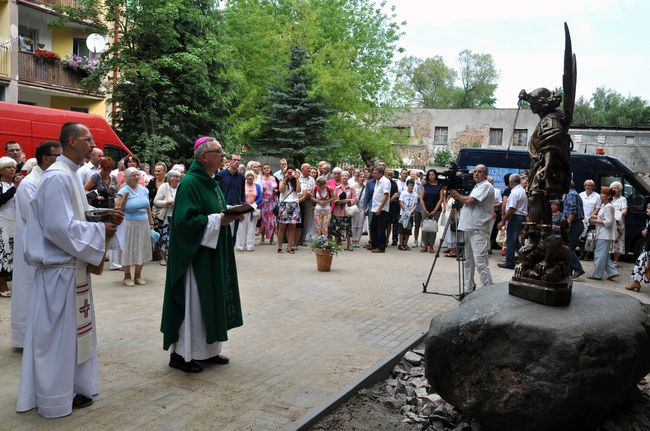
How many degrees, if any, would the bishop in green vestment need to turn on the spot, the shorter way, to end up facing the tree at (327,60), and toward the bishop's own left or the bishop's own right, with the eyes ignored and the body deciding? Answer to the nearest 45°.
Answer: approximately 90° to the bishop's own left

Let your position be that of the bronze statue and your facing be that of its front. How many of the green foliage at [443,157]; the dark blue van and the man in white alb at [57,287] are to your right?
2

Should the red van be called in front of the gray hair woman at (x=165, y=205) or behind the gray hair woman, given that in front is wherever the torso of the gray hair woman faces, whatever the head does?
behind

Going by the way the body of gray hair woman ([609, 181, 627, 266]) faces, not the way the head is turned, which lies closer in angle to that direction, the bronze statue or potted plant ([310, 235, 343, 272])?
the potted plant

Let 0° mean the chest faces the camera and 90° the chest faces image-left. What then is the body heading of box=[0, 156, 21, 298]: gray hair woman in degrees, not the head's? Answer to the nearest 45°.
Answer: approximately 315°

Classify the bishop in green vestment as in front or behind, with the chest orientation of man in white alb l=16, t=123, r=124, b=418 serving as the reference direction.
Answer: in front

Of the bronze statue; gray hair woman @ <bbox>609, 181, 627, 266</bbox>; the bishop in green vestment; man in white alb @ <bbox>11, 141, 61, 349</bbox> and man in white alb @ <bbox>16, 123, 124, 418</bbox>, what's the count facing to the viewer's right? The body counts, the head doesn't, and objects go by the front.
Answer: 3

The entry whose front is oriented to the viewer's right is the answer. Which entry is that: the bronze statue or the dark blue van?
the dark blue van

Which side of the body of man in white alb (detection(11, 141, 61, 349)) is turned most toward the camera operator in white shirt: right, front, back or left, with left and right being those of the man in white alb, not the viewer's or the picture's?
front

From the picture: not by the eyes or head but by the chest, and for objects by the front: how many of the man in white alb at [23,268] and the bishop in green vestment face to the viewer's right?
2

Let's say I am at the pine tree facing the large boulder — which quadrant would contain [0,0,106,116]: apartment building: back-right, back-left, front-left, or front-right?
front-right

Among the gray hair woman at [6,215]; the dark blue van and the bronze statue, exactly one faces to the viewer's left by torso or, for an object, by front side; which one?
the bronze statue

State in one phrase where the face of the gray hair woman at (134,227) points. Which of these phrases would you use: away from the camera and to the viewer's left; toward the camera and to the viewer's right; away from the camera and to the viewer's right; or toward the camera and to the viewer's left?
toward the camera and to the viewer's right

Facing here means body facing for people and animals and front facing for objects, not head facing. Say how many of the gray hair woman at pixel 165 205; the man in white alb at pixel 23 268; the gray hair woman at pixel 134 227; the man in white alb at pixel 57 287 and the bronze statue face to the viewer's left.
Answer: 1

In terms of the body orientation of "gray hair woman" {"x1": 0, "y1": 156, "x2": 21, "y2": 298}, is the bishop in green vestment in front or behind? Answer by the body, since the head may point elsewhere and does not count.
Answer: in front

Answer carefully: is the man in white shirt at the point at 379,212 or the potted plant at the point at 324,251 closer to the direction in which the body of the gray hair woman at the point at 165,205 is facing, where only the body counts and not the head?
the potted plant

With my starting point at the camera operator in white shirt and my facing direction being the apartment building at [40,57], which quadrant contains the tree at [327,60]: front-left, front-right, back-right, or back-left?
front-right

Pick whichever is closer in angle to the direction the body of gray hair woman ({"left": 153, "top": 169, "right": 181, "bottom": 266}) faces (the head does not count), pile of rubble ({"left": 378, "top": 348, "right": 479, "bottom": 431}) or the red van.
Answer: the pile of rubble
